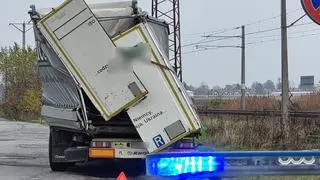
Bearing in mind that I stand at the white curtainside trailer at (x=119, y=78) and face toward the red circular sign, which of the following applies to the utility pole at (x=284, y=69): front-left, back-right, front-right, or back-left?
back-left

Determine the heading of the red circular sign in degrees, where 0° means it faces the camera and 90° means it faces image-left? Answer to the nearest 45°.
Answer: approximately 0°

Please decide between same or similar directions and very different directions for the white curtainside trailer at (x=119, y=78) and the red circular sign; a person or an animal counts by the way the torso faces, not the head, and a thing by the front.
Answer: very different directions

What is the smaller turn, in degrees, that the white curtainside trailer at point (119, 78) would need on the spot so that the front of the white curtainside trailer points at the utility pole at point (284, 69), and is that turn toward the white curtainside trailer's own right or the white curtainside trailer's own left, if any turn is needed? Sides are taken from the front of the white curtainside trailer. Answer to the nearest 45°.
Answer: approximately 45° to the white curtainside trailer's own right

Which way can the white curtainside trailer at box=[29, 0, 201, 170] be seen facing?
away from the camera

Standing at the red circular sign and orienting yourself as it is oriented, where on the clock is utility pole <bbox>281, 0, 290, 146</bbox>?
The utility pole is roughly at 3 o'clock from the red circular sign.

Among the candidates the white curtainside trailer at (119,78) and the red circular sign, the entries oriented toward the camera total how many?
1
